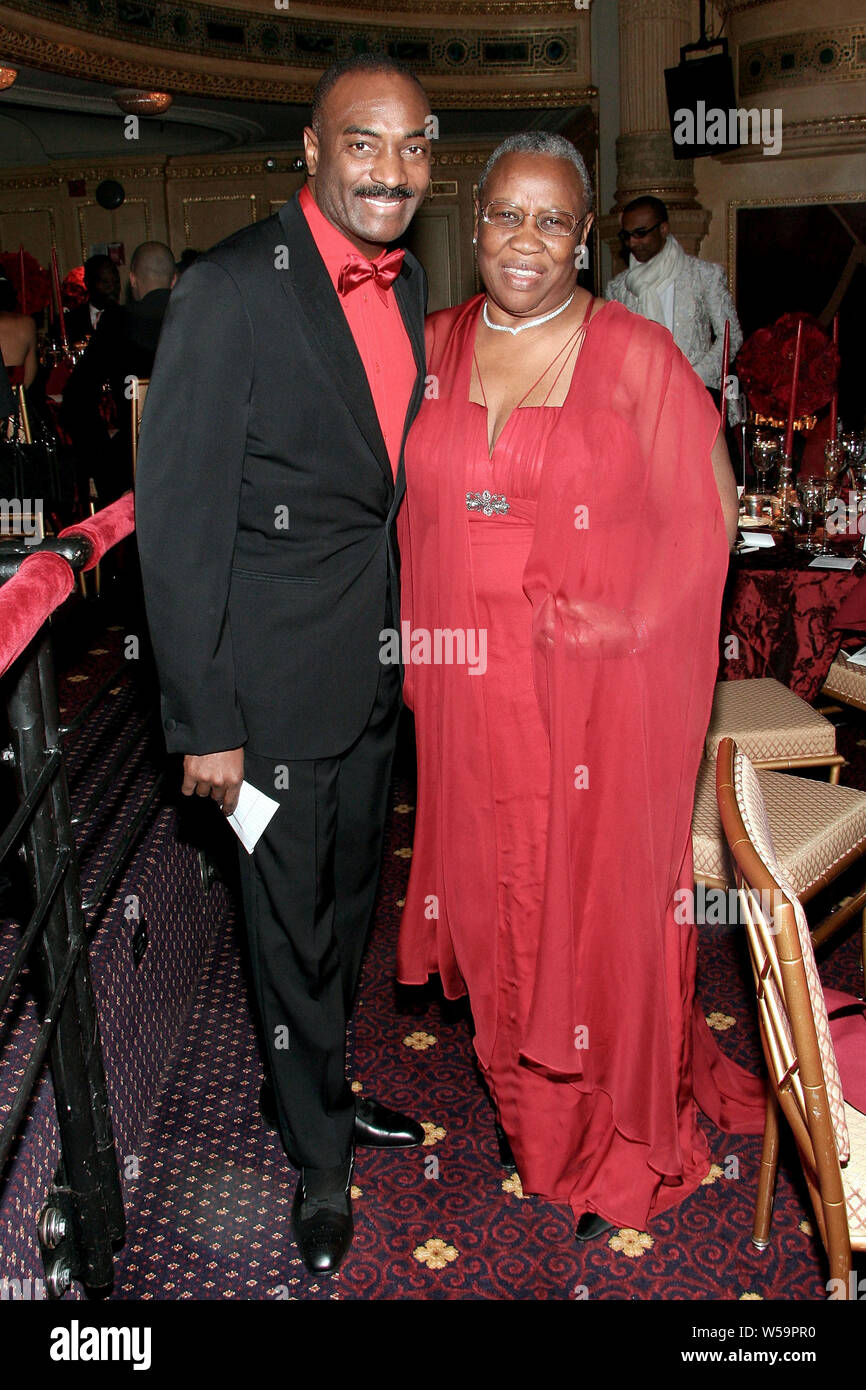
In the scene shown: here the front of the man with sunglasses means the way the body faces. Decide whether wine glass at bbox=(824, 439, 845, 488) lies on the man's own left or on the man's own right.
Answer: on the man's own left

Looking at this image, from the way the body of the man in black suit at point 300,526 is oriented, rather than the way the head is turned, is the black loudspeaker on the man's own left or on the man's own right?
on the man's own left

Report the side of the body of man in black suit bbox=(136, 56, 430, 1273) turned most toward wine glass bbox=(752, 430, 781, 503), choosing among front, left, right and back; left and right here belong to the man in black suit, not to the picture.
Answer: left

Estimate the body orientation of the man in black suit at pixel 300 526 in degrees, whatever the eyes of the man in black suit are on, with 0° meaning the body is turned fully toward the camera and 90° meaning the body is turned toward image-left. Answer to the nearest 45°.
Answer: approximately 315°

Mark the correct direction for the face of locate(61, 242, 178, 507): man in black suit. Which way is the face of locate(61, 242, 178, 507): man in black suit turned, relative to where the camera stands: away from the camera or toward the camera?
away from the camera

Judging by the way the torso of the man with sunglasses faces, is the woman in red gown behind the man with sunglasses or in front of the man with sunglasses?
in front
